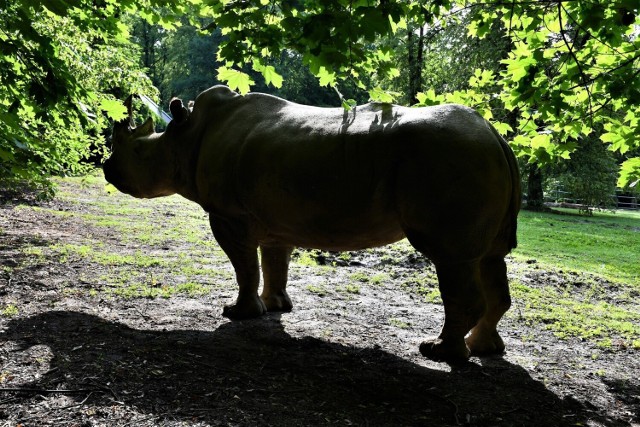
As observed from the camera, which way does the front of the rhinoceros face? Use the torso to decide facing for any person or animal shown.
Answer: facing away from the viewer and to the left of the viewer
